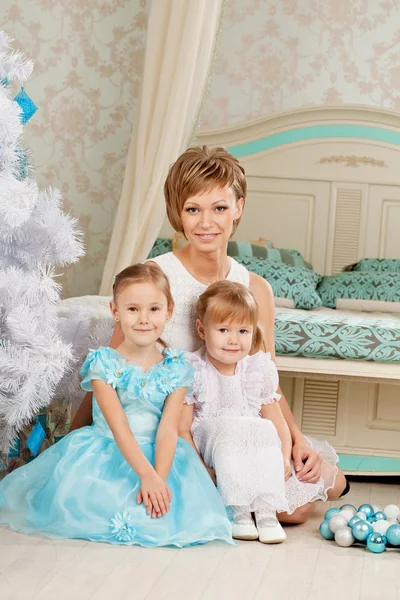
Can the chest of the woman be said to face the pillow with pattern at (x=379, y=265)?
no

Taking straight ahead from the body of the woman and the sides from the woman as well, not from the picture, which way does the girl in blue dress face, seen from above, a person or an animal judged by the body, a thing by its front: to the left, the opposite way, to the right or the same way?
the same way

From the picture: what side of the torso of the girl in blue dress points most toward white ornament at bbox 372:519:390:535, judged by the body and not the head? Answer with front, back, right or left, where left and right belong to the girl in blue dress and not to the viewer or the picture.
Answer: left

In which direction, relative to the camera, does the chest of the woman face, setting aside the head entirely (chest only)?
toward the camera

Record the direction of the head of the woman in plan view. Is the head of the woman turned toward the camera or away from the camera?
toward the camera

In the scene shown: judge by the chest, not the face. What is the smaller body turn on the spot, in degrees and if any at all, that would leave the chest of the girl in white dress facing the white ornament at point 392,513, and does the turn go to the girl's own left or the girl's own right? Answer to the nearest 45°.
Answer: approximately 90° to the girl's own left

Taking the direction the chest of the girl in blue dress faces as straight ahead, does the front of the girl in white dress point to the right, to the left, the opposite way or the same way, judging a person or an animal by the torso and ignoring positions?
the same way

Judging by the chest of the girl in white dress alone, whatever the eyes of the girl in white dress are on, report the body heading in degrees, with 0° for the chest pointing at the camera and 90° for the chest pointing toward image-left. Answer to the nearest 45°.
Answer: approximately 0°

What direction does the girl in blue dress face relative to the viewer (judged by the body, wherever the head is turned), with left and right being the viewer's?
facing the viewer

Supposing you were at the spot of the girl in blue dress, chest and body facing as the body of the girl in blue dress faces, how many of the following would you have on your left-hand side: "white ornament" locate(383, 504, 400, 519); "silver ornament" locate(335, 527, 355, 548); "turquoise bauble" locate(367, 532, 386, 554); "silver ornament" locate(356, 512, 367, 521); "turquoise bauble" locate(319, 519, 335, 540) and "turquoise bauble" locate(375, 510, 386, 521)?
6

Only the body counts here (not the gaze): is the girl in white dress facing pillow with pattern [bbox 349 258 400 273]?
no

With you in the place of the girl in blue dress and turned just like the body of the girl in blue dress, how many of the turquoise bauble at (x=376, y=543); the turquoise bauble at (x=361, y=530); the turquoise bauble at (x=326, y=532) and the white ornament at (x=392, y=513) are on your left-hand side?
4

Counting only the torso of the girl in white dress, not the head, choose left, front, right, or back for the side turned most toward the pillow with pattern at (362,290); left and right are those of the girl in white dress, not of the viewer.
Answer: back
